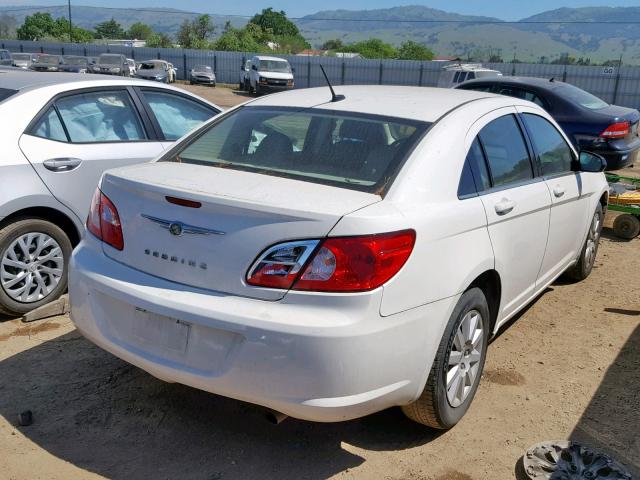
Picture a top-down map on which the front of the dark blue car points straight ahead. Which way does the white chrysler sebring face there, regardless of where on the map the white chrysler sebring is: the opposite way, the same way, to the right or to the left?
to the right

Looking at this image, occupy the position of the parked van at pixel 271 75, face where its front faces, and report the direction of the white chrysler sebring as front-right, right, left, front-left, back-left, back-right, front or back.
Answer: front-right

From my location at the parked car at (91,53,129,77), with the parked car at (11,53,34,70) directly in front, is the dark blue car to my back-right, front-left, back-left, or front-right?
back-left

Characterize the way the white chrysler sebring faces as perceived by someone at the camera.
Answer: facing away from the viewer and to the right of the viewer

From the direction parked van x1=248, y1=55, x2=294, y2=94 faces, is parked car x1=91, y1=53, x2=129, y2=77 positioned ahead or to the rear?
to the rear

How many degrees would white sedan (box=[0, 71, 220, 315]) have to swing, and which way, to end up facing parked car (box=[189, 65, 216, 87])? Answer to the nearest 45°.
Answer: approximately 45° to its left

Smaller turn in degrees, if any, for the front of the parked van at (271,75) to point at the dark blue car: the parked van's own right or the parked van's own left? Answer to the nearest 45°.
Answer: approximately 45° to the parked van's own right

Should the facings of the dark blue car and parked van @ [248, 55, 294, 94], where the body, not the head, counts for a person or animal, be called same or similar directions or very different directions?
very different directions

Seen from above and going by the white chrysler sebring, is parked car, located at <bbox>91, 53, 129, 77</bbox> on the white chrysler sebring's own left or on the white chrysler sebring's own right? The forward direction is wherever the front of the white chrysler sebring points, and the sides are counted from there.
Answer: on the white chrysler sebring's own left

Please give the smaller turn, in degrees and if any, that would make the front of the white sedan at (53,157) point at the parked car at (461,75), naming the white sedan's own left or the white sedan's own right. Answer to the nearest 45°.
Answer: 0° — it already faces it

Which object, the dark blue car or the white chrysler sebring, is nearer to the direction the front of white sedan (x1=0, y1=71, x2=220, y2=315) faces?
the dark blue car

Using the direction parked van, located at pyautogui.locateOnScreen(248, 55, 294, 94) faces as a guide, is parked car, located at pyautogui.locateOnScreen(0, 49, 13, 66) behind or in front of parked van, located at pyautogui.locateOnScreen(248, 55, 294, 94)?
behind

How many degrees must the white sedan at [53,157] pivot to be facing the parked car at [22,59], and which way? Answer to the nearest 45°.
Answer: approximately 45° to its left

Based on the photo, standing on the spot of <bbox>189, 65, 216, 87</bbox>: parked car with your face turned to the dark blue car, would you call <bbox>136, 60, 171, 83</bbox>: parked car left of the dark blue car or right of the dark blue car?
right

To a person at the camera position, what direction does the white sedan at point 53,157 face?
facing away from the viewer and to the right of the viewer

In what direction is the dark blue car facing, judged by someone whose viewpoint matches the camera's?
facing away from the viewer and to the left of the viewer
